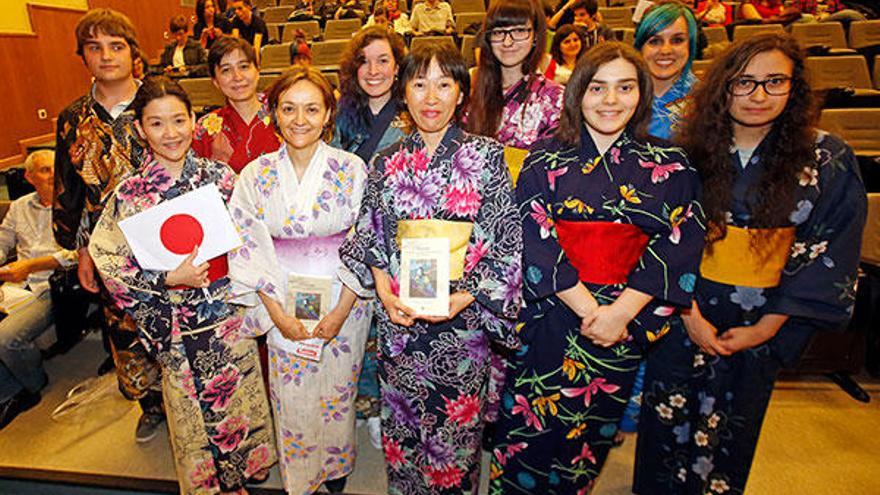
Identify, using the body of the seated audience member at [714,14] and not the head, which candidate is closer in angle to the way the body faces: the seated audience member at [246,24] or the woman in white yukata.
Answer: the woman in white yukata

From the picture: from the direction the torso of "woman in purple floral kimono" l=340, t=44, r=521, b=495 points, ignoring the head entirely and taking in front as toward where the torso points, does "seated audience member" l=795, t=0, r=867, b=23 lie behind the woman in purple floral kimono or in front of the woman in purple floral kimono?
behind

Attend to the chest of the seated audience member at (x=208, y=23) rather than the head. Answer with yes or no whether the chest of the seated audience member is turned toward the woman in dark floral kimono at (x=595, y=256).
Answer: yes

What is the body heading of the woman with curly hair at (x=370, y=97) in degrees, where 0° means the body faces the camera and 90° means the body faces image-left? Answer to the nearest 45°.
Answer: approximately 0°

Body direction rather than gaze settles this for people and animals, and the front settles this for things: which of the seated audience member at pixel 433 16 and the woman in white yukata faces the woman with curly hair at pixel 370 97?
the seated audience member

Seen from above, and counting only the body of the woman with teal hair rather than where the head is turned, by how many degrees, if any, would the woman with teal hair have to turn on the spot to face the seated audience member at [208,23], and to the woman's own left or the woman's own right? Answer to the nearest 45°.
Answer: approximately 135° to the woman's own right

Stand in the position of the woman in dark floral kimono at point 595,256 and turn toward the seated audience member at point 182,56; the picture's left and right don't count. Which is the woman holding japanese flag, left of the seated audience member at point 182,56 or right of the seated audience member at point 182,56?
left

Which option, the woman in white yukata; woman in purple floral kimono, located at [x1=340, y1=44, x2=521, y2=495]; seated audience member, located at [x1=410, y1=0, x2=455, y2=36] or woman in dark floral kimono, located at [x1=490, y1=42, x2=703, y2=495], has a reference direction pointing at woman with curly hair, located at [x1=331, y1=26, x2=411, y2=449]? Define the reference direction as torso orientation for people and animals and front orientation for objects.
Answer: the seated audience member

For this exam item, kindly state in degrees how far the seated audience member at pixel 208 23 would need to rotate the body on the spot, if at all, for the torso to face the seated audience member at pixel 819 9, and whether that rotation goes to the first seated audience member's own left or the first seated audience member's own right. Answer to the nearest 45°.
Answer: approximately 45° to the first seated audience member's own left

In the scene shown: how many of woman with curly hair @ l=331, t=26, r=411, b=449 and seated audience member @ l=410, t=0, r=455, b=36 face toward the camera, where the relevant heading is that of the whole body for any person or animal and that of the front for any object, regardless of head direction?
2

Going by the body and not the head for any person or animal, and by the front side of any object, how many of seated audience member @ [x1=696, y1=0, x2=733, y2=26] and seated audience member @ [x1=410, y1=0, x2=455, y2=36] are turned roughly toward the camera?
2

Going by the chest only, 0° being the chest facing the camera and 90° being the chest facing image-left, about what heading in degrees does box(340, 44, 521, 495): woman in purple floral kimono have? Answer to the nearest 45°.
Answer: approximately 0°
